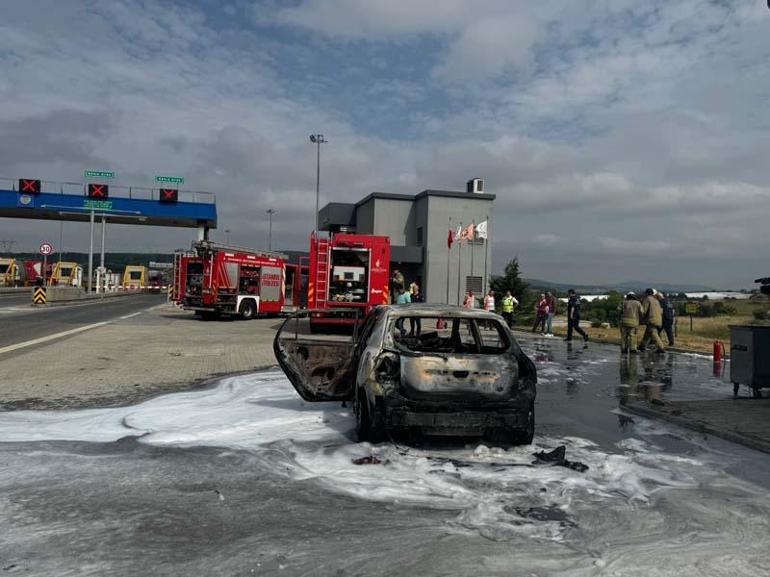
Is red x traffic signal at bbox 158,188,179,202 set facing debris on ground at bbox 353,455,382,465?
yes

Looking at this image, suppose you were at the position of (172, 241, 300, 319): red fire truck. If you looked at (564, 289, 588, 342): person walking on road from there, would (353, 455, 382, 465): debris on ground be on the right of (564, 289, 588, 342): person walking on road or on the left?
right

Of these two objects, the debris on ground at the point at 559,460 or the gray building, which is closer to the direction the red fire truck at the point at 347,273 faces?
the gray building

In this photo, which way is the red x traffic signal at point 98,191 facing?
toward the camera

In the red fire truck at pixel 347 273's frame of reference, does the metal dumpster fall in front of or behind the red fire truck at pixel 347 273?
behind

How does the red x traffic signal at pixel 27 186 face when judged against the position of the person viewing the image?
facing the viewer

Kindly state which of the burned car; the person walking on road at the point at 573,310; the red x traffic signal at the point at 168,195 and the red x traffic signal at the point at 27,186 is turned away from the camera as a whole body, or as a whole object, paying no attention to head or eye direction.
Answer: the burned car

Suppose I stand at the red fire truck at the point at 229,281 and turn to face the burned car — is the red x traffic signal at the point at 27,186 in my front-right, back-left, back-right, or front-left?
back-right

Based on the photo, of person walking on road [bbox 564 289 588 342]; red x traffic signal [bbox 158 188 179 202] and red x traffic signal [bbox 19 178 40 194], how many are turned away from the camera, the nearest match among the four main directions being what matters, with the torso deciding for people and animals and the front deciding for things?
0

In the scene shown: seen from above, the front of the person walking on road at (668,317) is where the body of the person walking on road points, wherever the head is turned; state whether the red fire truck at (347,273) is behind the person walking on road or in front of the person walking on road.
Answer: in front

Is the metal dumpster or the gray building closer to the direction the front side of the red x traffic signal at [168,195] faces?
the metal dumpster

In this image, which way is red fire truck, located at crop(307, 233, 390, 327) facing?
away from the camera
